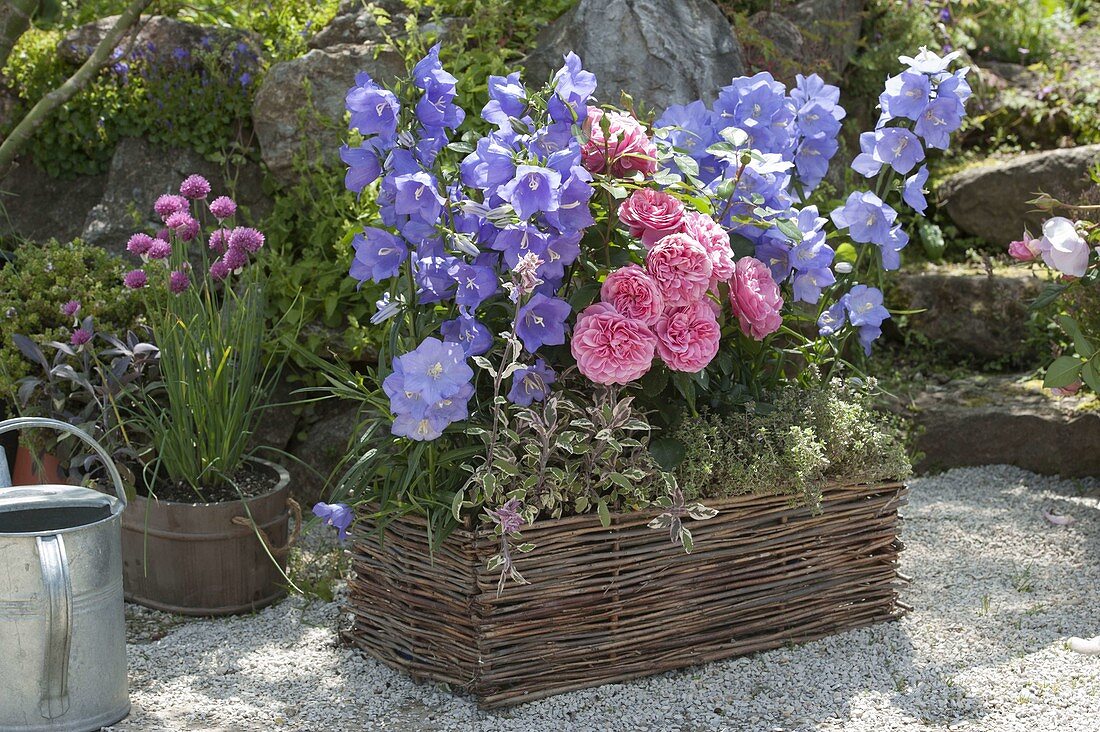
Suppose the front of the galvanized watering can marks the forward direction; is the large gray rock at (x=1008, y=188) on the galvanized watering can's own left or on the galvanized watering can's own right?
on the galvanized watering can's own right

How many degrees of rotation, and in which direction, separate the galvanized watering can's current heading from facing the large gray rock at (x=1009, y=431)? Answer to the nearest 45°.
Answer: approximately 90° to its right

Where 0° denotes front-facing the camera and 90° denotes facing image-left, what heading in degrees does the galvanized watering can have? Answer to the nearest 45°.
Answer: approximately 180°

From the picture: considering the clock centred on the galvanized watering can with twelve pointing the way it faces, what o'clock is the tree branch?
The tree branch is roughly at 12 o'clock from the galvanized watering can.

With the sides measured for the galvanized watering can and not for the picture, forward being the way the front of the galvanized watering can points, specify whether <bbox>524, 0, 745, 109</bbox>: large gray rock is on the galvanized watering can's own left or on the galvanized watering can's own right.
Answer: on the galvanized watering can's own right

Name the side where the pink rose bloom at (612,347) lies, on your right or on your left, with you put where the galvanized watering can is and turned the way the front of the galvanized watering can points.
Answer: on your right

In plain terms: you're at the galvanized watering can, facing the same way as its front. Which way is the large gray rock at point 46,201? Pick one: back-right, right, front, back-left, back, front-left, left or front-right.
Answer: front

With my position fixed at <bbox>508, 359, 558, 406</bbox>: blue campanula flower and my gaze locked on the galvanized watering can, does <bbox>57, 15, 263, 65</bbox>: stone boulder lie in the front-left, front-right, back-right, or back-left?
front-right

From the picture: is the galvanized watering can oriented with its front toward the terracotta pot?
yes

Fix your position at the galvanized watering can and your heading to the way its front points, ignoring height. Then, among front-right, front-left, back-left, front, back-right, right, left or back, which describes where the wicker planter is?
right

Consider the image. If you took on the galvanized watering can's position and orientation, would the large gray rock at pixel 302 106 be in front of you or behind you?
in front

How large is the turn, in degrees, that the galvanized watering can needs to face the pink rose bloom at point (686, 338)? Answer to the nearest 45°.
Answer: approximately 90° to its right

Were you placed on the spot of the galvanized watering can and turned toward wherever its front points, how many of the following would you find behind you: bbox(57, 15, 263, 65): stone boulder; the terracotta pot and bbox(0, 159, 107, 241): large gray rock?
0

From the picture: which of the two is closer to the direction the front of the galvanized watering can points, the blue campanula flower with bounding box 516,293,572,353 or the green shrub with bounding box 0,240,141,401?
the green shrub
